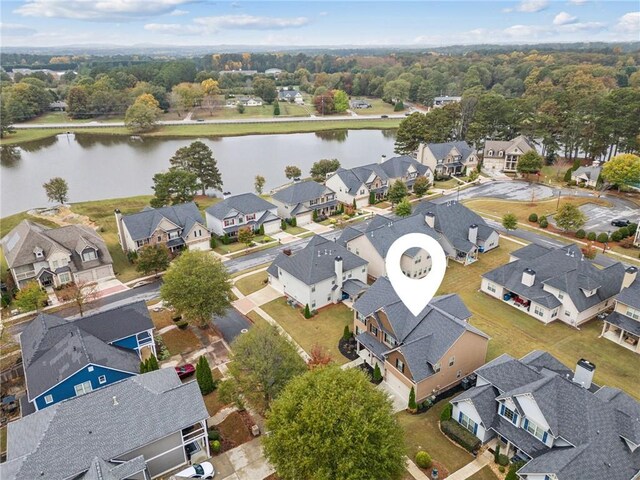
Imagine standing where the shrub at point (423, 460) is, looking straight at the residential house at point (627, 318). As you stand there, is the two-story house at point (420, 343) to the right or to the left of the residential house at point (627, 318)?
left

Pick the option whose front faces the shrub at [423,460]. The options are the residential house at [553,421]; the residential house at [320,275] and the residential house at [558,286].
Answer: the residential house at [553,421]

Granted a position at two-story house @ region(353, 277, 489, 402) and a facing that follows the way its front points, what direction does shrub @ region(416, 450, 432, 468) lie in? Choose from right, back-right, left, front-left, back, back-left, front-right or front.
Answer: front-left

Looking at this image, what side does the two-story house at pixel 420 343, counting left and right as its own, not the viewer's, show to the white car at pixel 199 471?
front

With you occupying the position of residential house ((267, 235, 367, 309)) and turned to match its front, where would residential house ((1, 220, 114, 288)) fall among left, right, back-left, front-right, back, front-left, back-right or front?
front-left
